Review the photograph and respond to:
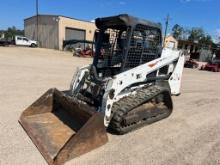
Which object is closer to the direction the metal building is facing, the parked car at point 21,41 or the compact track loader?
the compact track loader

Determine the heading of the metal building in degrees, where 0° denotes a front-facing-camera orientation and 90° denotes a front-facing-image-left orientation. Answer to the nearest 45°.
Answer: approximately 315°

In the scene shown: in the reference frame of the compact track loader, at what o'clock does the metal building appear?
The metal building is roughly at 4 o'clock from the compact track loader.

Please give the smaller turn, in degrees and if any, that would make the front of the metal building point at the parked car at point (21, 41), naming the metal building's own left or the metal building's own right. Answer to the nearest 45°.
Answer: approximately 135° to the metal building's own right

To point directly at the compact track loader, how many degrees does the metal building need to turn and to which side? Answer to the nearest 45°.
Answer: approximately 45° to its right

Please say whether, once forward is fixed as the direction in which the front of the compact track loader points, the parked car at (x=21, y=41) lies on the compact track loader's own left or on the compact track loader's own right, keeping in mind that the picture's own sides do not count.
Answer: on the compact track loader's own right

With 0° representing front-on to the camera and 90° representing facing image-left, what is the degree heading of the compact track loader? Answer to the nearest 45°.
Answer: approximately 45°
